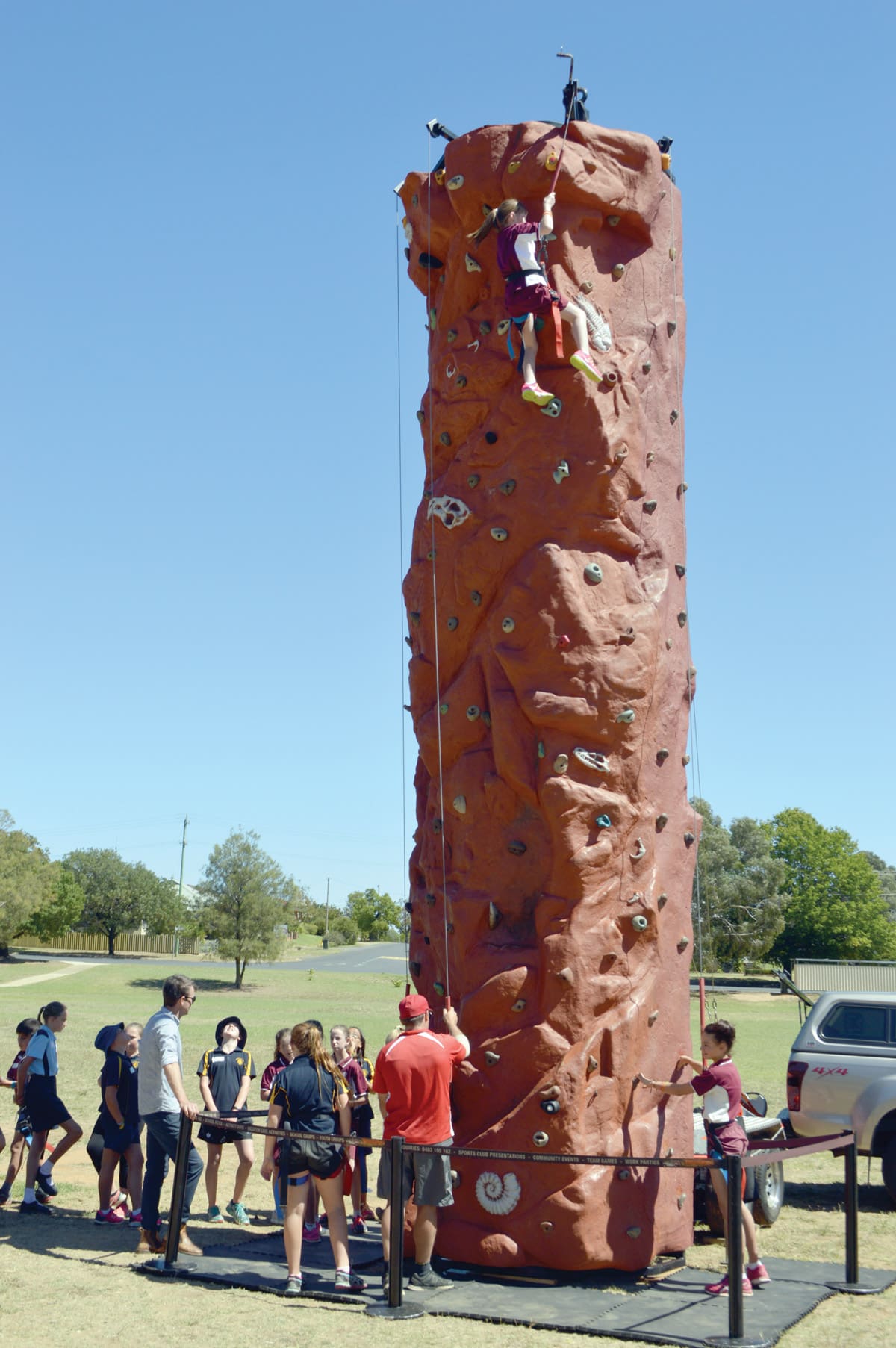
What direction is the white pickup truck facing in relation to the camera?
to the viewer's right

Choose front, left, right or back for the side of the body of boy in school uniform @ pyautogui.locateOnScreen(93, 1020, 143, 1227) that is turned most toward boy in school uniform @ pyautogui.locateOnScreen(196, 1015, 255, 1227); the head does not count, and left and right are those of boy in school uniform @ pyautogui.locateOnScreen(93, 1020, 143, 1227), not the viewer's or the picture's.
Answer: front

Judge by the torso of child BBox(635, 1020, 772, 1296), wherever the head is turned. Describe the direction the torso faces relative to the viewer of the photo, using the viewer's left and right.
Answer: facing to the left of the viewer

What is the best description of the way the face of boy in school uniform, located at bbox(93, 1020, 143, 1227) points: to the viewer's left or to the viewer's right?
to the viewer's right

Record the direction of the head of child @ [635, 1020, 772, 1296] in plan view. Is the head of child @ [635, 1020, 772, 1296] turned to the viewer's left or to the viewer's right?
to the viewer's left

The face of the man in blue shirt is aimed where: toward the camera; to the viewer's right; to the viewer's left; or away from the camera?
to the viewer's right

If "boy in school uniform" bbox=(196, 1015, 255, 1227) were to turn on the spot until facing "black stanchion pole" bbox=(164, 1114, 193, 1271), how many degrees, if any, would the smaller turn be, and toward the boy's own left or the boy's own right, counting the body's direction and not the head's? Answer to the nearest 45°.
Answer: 0° — they already face it

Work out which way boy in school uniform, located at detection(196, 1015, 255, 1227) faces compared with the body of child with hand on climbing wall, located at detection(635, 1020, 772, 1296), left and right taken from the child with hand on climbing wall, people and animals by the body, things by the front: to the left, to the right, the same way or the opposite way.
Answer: to the left

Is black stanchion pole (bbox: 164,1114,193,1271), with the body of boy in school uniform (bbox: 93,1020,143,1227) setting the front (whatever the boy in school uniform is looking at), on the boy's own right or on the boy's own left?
on the boy's own right

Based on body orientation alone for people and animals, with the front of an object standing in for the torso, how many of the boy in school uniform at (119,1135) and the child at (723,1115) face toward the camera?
0

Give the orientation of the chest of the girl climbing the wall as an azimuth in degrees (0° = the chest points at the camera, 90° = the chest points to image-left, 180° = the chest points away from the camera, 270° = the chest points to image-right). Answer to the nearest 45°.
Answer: approximately 225°

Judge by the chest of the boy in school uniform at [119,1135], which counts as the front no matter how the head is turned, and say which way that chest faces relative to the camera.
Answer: to the viewer's right

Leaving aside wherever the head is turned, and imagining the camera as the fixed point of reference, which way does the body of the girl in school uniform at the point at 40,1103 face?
to the viewer's right
